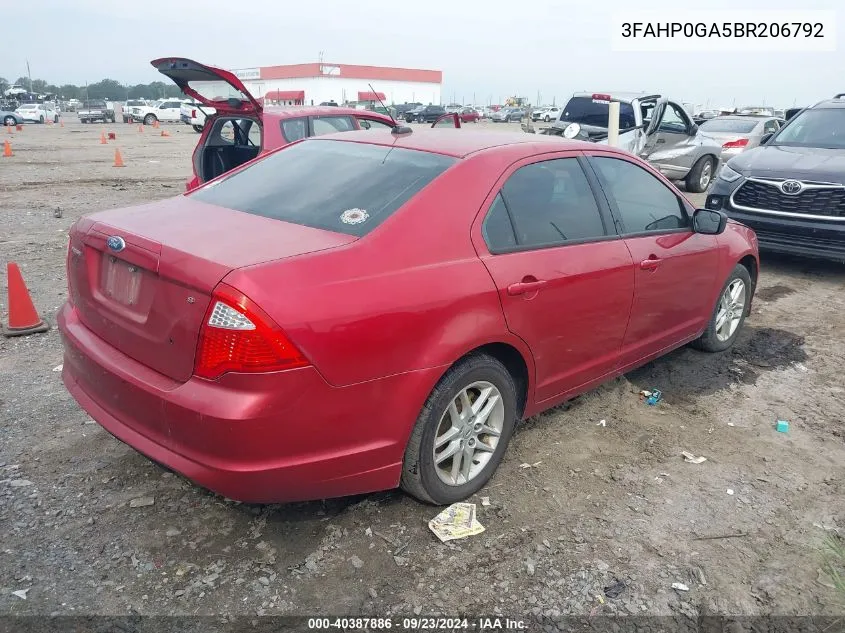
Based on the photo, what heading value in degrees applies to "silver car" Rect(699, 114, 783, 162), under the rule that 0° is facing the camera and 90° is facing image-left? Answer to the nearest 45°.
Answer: approximately 225°

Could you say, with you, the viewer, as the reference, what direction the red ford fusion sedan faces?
facing away from the viewer and to the right of the viewer

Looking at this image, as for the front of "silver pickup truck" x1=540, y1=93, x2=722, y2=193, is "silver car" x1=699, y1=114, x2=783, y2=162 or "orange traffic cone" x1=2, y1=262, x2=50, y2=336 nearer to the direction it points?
the silver car

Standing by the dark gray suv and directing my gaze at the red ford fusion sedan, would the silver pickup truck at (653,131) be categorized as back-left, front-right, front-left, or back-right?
back-right

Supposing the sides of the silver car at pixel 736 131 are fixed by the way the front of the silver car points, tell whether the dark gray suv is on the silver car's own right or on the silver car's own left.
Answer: on the silver car's own right

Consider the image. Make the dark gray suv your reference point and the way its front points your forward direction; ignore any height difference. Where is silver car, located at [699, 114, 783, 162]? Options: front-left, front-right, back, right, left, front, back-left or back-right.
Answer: back-right
